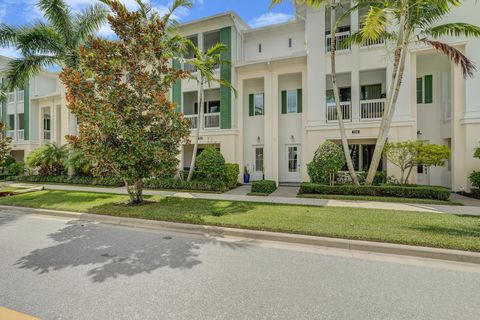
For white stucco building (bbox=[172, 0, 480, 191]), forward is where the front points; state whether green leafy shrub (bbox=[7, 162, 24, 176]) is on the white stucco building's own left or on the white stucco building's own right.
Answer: on the white stucco building's own right

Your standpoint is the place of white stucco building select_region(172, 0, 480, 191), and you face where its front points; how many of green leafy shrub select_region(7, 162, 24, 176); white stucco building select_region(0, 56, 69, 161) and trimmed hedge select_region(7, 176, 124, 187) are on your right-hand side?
3

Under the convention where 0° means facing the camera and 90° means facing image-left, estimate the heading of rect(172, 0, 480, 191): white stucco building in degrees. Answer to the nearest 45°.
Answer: approximately 0°

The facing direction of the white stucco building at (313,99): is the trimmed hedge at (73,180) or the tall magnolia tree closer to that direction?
the tall magnolia tree

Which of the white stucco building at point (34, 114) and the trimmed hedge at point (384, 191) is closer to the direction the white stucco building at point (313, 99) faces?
the trimmed hedge

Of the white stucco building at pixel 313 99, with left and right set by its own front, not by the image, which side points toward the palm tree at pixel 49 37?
right

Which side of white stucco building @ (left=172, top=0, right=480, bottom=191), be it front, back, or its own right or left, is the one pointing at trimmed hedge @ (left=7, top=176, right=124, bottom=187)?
right

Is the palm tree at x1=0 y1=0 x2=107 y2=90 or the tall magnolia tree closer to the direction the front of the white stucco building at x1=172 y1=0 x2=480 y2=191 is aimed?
the tall magnolia tree

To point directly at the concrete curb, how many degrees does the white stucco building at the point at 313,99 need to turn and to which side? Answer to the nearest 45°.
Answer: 0° — it already faces it
